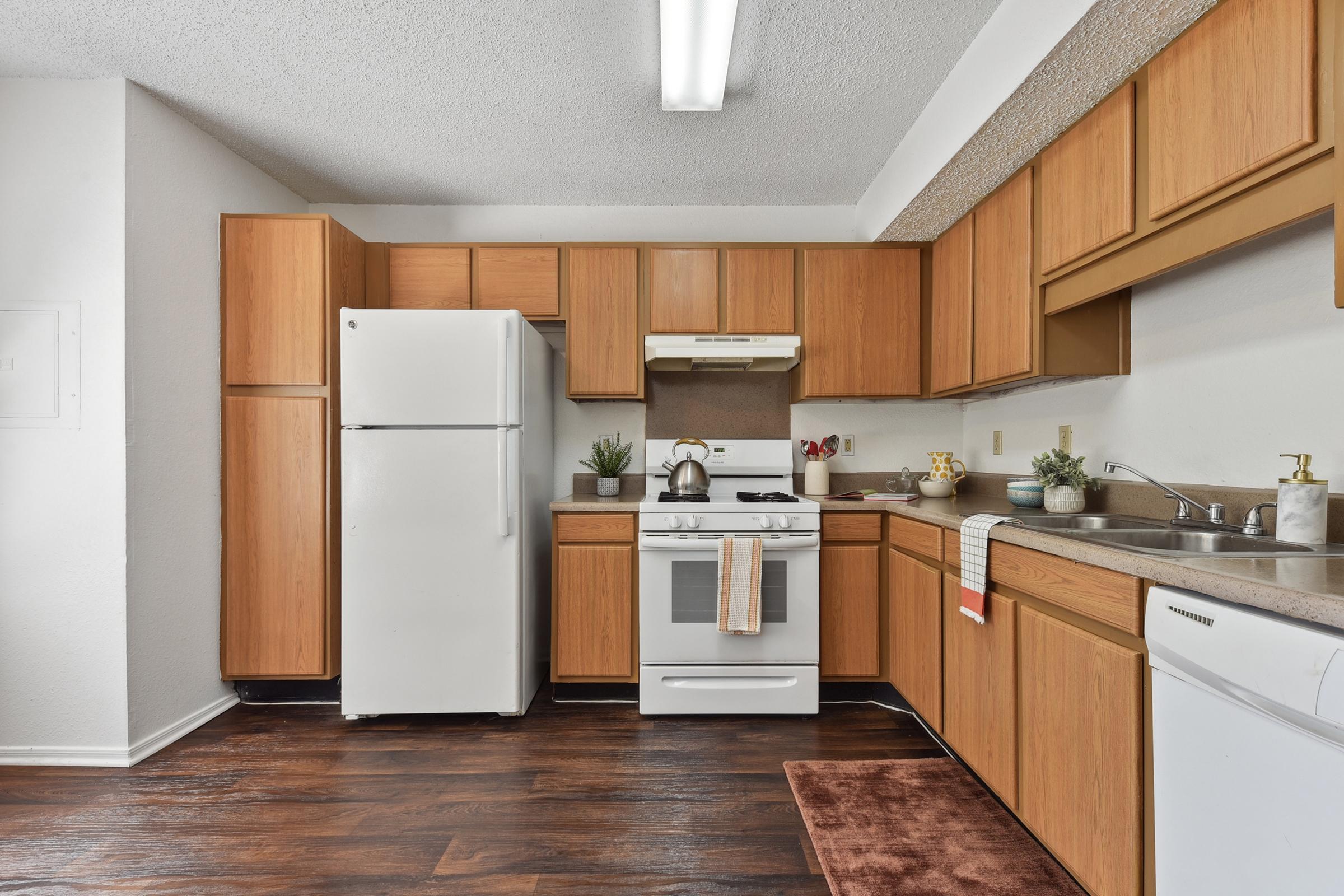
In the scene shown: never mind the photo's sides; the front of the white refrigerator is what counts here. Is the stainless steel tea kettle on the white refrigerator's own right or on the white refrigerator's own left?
on the white refrigerator's own left

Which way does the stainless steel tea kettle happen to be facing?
to the viewer's left

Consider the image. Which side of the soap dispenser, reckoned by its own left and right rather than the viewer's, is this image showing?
left

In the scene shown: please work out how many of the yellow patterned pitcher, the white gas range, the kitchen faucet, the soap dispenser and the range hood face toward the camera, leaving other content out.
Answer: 2

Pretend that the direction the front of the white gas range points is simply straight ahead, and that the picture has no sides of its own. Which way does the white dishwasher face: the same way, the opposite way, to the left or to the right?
to the right

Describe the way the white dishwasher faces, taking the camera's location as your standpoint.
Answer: facing the viewer and to the left of the viewer

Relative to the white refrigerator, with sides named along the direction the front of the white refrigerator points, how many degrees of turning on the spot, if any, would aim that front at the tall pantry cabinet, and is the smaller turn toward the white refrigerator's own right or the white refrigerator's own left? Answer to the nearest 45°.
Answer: approximately 135° to the white refrigerator's own right

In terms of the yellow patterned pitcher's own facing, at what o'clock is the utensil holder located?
The utensil holder is roughly at 12 o'clock from the yellow patterned pitcher.

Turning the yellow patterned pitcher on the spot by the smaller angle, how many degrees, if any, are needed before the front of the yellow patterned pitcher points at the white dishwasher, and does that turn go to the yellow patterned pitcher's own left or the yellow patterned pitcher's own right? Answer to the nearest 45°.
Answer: approximately 90° to the yellow patterned pitcher's own left

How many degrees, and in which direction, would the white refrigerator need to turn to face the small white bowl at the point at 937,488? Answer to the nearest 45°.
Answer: approximately 90° to its left

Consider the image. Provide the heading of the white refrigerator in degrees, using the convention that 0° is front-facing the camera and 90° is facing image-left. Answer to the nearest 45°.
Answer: approximately 0°

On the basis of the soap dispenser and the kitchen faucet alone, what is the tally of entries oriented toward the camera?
0

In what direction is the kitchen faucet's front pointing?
to the viewer's left

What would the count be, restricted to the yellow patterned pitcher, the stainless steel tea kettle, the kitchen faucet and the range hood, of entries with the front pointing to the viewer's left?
3
